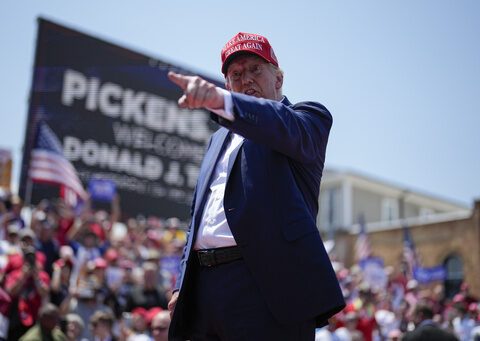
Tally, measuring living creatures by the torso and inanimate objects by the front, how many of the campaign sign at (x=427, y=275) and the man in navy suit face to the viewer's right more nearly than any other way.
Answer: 0

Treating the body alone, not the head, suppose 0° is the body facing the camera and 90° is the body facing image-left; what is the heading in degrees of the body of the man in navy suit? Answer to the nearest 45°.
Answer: approximately 45°

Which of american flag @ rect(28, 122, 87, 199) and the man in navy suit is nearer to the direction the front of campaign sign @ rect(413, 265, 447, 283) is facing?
the man in navy suit

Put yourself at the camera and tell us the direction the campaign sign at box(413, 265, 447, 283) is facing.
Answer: facing the viewer

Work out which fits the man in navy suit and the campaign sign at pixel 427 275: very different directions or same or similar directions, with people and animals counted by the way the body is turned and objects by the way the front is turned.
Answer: same or similar directions

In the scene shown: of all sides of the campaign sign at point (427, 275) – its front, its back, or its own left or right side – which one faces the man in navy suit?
front

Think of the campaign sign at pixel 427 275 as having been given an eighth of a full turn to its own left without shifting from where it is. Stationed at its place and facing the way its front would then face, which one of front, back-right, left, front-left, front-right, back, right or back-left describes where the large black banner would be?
right

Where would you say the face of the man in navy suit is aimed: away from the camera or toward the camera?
toward the camera

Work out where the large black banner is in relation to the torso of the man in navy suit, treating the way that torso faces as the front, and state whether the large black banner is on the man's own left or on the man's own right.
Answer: on the man's own right

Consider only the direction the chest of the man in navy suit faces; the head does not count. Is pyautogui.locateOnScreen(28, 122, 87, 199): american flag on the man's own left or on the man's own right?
on the man's own right

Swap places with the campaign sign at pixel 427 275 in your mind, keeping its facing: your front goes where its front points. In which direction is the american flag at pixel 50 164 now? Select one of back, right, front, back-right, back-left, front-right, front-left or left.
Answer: front-right

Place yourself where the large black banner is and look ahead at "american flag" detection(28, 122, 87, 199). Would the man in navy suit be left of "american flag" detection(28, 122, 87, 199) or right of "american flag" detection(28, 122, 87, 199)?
left
